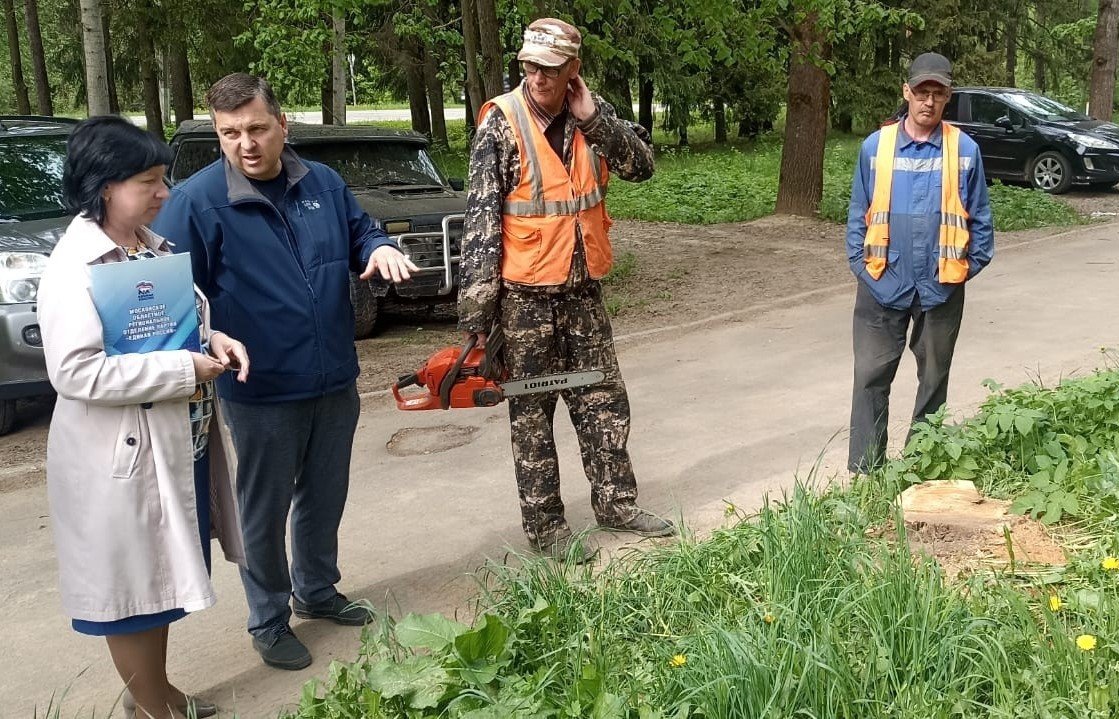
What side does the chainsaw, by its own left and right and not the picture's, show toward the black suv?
left

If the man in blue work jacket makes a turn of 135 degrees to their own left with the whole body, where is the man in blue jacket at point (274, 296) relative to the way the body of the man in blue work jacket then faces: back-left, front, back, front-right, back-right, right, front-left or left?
back

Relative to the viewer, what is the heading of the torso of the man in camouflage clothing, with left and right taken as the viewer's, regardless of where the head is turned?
facing the viewer and to the right of the viewer

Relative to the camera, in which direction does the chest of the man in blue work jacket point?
toward the camera

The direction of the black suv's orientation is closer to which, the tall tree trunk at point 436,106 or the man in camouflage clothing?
the man in camouflage clothing

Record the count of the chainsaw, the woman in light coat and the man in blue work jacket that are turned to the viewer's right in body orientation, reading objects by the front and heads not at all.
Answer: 2

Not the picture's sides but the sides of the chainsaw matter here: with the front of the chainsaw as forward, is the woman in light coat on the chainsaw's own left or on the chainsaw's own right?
on the chainsaw's own right

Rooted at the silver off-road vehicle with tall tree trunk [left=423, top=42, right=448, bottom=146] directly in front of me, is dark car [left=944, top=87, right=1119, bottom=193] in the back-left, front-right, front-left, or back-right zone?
front-right

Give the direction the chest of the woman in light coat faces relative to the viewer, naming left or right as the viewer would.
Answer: facing to the right of the viewer

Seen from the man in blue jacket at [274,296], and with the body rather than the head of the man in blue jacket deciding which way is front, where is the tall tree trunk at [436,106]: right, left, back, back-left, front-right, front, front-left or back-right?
back-left

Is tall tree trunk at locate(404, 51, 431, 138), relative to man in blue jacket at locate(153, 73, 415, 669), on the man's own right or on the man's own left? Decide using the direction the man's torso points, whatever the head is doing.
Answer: on the man's own left

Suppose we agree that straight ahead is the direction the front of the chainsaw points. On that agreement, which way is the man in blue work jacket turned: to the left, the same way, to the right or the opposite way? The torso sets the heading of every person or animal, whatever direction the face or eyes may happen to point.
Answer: to the right

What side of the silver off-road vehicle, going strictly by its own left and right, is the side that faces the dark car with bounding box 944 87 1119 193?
left

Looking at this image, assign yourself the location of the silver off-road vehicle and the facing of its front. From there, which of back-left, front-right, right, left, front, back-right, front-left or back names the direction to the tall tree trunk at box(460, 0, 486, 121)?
left

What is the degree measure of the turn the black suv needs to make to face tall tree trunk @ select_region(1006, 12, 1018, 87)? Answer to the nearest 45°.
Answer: approximately 90° to its left

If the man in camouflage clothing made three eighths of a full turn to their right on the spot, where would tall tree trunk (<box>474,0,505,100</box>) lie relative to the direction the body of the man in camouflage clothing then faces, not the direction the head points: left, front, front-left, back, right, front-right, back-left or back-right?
right

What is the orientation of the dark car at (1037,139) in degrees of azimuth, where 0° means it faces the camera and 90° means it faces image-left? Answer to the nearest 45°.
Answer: approximately 315°

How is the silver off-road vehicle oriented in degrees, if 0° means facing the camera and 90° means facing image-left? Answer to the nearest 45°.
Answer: approximately 315°
